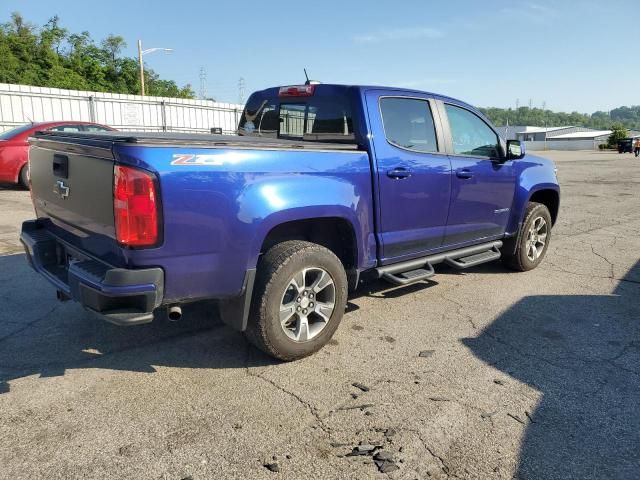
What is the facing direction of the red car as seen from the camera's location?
facing away from the viewer and to the right of the viewer

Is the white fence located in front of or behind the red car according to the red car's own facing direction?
in front

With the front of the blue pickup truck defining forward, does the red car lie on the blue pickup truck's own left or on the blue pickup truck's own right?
on the blue pickup truck's own left

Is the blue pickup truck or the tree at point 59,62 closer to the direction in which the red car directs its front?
the tree

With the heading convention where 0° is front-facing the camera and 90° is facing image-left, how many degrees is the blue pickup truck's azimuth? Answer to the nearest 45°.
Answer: approximately 225°

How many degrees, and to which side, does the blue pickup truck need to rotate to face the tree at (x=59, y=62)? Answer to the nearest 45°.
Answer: approximately 90° to its left

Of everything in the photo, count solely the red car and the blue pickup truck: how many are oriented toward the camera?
0

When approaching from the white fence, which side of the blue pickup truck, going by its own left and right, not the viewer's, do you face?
left
